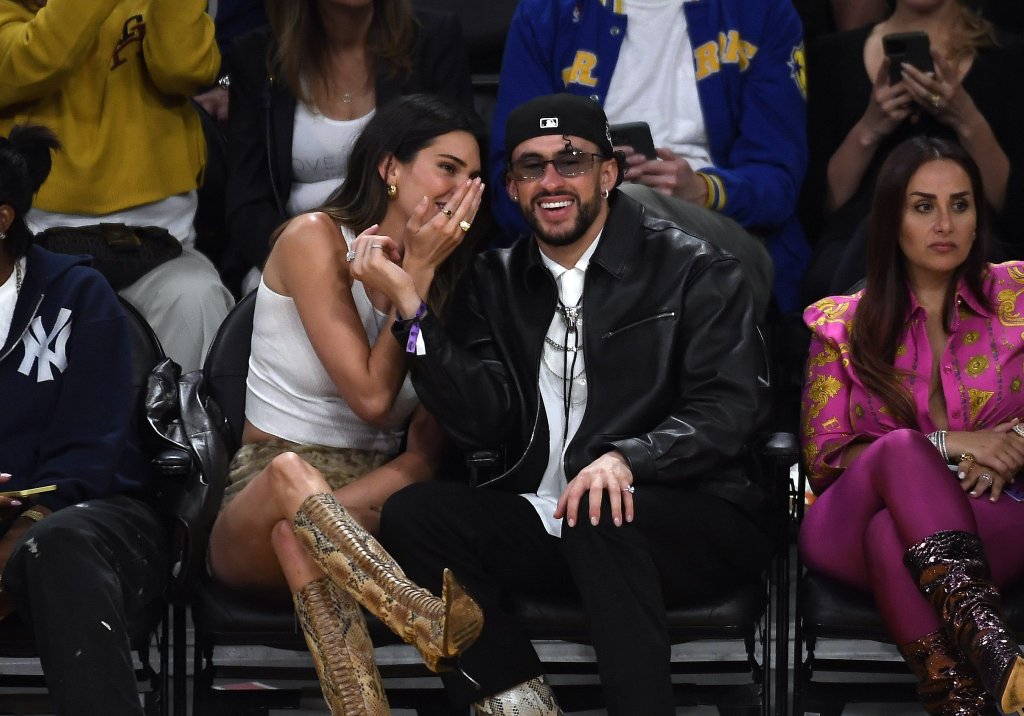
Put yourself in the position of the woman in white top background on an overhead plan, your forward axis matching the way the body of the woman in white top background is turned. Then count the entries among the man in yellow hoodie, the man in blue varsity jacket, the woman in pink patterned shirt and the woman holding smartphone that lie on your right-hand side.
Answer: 1

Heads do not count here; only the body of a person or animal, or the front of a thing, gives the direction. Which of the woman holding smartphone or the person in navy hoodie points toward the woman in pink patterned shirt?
the woman holding smartphone

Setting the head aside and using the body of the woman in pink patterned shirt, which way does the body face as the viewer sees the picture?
toward the camera

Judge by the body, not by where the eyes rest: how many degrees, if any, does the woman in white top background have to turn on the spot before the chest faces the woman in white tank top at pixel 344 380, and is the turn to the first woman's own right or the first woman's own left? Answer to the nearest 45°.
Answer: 0° — they already face them

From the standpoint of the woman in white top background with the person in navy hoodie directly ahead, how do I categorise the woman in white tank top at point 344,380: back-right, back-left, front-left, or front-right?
front-left

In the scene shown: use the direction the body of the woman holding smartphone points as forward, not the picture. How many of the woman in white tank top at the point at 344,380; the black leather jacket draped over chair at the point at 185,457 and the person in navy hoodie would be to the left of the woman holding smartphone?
0

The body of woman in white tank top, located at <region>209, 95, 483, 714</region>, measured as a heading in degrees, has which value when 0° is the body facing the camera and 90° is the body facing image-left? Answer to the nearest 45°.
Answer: approximately 315°

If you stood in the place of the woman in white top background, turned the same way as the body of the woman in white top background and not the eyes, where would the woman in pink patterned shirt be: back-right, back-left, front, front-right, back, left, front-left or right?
front-left

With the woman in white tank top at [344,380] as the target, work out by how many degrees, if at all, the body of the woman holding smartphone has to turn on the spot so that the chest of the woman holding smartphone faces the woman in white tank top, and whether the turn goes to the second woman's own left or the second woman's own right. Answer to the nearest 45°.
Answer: approximately 45° to the second woman's own right

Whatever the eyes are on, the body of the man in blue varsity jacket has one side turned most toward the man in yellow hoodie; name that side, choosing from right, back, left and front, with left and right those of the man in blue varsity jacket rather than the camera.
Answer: right

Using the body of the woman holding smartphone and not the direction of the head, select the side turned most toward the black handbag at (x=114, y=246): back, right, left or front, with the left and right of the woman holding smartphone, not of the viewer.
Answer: right

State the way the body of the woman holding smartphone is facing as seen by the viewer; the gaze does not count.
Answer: toward the camera

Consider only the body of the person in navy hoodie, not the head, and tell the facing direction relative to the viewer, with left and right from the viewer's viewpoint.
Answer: facing the viewer and to the left of the viewer

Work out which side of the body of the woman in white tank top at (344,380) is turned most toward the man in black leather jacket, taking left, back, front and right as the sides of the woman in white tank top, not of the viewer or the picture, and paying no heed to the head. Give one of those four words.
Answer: front
